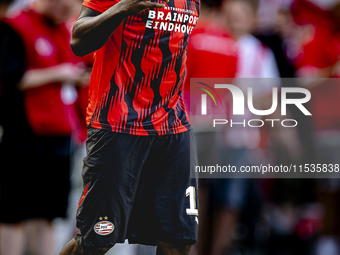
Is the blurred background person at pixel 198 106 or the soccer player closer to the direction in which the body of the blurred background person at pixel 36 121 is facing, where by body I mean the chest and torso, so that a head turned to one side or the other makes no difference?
the soccer player

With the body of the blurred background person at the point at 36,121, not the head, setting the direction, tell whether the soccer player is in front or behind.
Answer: in front

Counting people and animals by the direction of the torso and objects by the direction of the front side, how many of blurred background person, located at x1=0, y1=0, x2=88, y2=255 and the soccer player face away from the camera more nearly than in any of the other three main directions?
0

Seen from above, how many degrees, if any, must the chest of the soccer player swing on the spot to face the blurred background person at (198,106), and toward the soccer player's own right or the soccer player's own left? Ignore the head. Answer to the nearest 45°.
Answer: approximately 135° to the soccer player's own left

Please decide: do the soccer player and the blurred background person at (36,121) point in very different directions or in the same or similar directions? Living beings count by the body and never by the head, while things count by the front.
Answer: same or similar directions

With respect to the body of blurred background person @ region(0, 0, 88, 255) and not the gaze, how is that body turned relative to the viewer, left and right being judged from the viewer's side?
facing the viewer and to the right of the viewer

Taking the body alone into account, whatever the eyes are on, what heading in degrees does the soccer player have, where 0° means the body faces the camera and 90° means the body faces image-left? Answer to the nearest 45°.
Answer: approximately 315°

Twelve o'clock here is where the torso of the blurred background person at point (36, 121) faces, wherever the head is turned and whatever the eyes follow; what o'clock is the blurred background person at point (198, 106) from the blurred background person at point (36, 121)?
the blurred background person at point (198, 106) is roughly at 10 o'clock from the blurred background person at point (36, 121).
